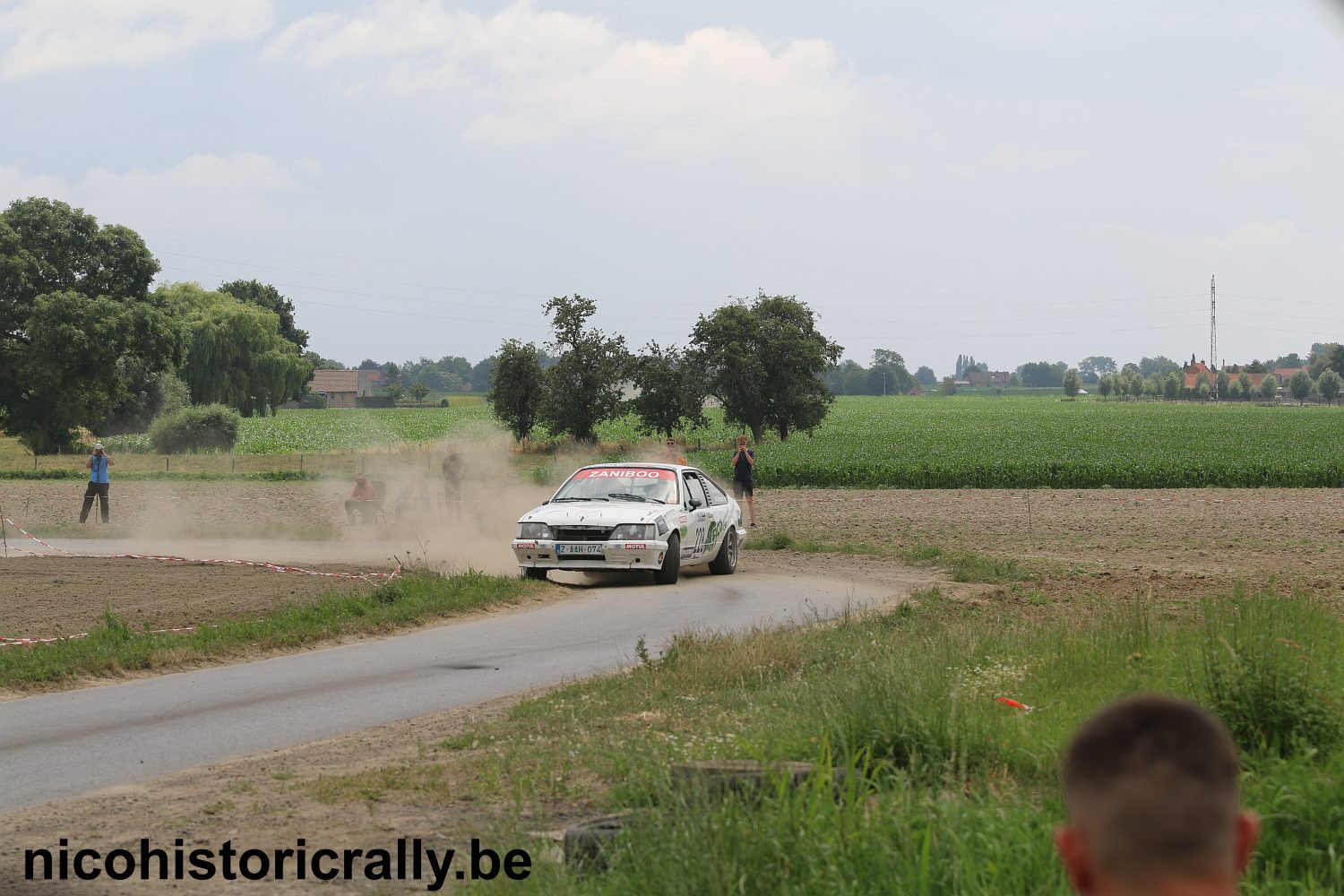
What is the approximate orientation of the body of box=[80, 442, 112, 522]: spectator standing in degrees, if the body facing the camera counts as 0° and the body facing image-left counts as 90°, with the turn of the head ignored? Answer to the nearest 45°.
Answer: approximately 0°

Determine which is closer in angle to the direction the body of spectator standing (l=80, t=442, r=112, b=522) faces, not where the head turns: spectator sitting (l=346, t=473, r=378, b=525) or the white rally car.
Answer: the white rally car

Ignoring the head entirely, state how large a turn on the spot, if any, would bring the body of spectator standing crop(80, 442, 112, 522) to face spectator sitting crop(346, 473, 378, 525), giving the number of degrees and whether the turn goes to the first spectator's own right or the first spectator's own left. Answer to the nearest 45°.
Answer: approximately 45° to the first spectator's own left
